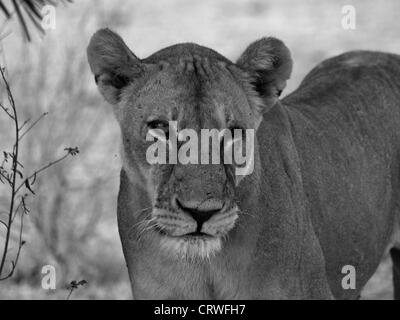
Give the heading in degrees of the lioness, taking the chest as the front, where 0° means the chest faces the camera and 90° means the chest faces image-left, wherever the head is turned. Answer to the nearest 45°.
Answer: approximately 45°
